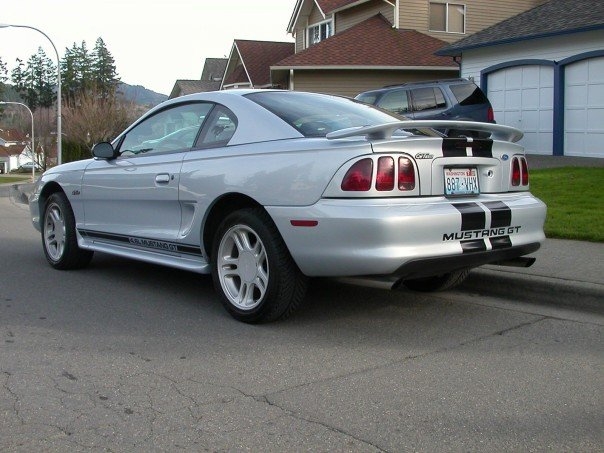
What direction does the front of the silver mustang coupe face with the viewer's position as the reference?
facing away from the viewer and to the left of the viewer

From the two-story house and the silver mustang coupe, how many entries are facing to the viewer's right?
0

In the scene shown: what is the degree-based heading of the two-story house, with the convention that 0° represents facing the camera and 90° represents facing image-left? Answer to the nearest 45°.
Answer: approximately 45°

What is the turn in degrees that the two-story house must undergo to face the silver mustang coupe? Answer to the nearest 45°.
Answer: approximately 45° to its left

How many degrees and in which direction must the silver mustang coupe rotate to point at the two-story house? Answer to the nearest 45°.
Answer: approximately 45° to its right

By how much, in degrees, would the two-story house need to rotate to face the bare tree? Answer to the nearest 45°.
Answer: approximately 90° to its right

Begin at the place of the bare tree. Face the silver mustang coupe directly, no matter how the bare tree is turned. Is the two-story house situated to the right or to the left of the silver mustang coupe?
left
